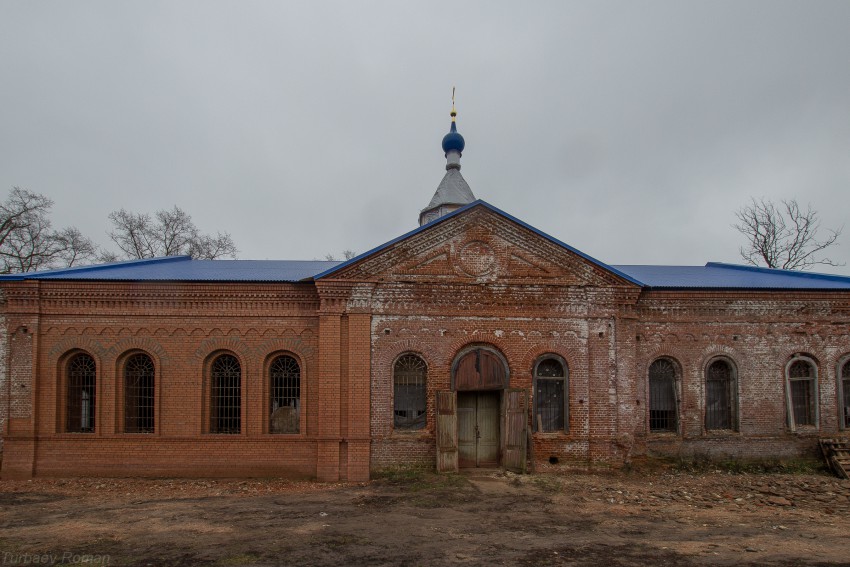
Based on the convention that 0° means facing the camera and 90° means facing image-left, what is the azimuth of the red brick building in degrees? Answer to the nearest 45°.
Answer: approximately 0°
